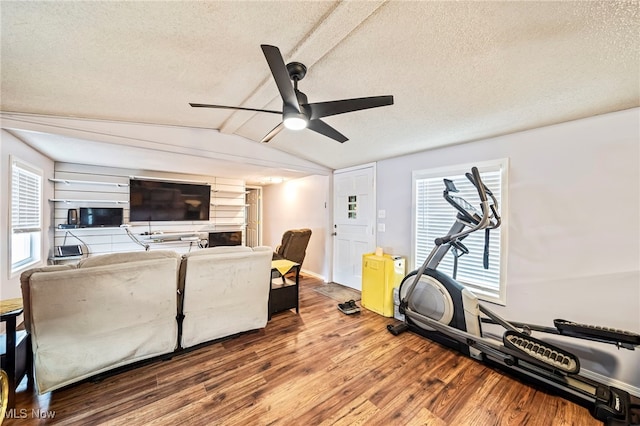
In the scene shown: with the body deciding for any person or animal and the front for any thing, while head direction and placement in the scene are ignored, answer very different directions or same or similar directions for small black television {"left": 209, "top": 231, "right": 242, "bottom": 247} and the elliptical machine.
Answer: very different directions

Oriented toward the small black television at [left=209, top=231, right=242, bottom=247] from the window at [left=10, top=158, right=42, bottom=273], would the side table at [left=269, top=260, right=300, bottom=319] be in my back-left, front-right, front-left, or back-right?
front-right

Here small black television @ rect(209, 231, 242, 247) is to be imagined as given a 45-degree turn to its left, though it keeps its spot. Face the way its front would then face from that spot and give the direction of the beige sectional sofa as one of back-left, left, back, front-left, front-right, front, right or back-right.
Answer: front-right

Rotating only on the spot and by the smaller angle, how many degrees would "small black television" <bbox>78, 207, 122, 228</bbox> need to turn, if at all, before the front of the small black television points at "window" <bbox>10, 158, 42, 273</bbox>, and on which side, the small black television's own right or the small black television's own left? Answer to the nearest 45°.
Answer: approximately 45° to the small black television's own right

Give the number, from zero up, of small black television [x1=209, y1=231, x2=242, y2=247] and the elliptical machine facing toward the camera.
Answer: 1

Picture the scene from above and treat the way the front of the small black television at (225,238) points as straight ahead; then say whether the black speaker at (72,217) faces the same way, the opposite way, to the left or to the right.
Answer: the same way

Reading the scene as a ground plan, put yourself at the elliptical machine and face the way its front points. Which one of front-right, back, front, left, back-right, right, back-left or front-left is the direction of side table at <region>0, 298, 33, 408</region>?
left

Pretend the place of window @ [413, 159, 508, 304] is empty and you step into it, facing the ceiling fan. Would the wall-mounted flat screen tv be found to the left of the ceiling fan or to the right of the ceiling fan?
right

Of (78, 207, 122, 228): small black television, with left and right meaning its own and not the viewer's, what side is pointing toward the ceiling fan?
front

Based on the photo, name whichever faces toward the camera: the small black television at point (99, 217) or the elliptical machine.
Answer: the small black television

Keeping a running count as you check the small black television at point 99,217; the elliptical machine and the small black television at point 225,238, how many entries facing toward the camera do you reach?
2

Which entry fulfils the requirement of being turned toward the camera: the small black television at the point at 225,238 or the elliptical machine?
the small black television

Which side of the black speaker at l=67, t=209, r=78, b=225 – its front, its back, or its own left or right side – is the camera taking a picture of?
front

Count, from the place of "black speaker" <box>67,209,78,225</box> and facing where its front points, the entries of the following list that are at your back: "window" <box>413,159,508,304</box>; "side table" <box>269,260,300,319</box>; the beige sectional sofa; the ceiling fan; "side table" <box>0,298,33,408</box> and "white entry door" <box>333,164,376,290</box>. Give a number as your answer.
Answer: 0

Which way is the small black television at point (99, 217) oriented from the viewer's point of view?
toward the camera

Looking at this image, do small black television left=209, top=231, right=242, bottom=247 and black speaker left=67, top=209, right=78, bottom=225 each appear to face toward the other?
no

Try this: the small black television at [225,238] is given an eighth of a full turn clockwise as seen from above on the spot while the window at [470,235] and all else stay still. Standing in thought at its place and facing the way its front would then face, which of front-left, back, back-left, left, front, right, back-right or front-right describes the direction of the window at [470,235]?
left
